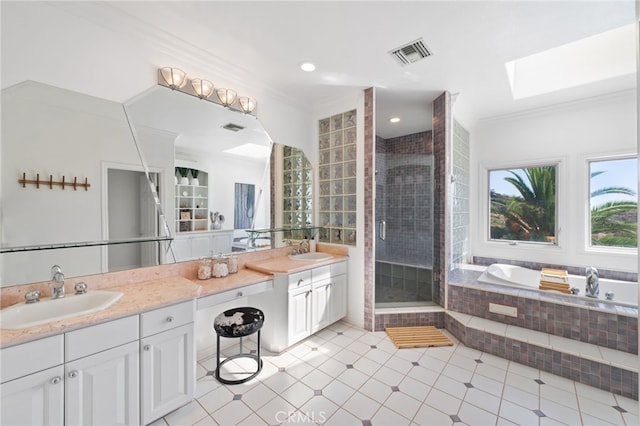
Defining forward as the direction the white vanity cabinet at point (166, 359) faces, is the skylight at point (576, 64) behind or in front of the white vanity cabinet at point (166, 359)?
in front

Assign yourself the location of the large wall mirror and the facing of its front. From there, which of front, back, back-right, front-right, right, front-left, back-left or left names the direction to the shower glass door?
front-left

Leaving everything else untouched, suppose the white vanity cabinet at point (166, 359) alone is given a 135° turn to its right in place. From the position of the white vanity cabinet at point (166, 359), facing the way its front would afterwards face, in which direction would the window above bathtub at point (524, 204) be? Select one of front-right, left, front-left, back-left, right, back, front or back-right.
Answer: back

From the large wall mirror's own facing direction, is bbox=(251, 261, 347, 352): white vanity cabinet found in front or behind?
in front

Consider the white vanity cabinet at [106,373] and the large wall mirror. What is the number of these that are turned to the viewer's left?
0

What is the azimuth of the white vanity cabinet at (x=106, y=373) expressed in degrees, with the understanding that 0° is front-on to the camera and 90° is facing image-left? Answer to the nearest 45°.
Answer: approximately 315°

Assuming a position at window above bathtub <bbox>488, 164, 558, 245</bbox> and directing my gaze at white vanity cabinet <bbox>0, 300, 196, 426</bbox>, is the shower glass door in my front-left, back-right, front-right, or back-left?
front-right

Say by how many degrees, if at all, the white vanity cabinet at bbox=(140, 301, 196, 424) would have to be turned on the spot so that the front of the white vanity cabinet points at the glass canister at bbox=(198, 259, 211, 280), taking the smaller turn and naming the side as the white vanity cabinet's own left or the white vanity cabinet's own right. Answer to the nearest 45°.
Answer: approximately 90° to the white vanity cabinet's own left

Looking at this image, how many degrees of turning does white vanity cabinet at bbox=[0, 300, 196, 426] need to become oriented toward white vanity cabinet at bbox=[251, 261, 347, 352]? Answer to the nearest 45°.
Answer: approximately 45° to its left

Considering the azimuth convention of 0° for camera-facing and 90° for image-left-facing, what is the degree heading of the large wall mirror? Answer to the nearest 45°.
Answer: approximately 315°

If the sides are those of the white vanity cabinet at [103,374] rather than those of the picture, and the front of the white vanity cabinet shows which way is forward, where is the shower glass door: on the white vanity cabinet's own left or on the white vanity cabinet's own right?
on the white vanity cabinet's own left

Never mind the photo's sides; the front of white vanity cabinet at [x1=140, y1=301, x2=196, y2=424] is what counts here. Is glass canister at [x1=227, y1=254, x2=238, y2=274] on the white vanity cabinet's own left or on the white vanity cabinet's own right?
on the white vanity cabinet's own left

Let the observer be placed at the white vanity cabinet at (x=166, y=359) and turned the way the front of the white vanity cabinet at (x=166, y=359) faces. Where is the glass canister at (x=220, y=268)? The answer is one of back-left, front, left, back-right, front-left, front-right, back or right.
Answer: left

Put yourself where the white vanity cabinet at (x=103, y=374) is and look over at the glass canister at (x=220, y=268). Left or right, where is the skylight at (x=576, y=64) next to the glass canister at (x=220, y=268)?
right

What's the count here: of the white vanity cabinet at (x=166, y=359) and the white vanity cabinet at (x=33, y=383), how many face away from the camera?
0
